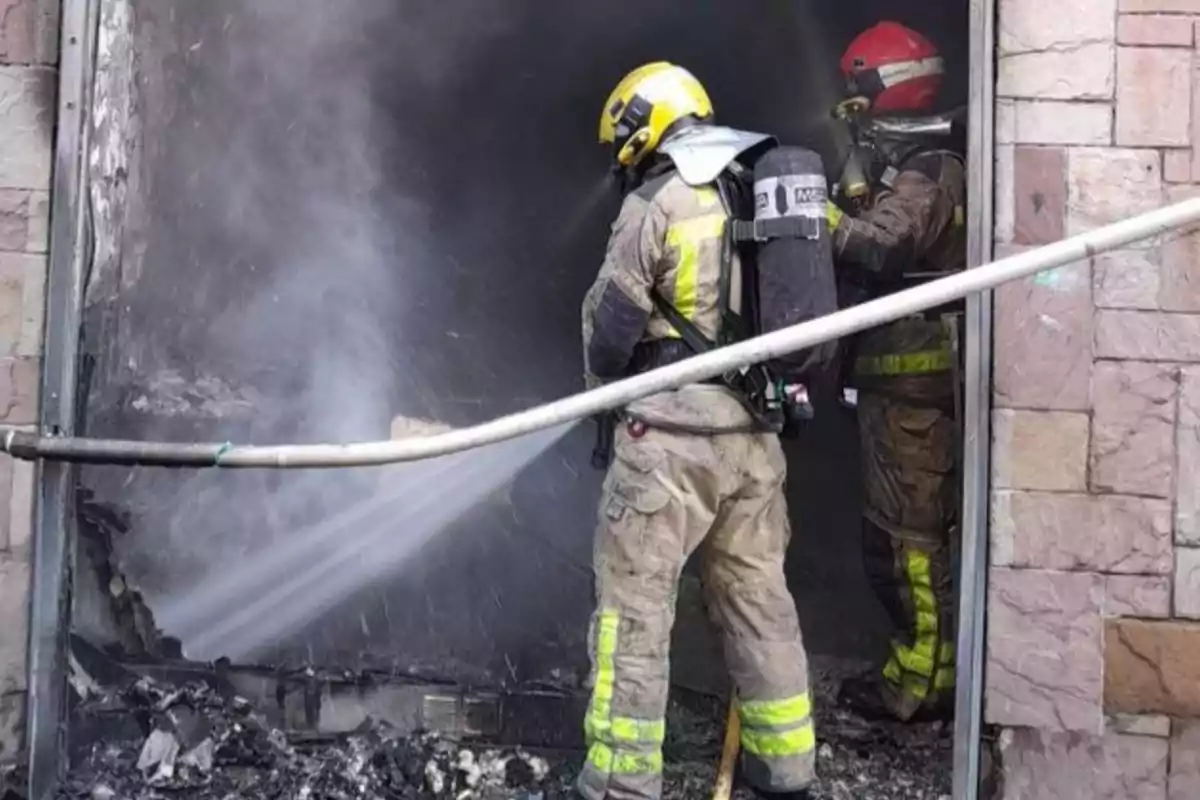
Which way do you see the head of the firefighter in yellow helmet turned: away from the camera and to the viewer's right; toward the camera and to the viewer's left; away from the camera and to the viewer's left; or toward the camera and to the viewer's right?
away from the camera and to the viewer's left

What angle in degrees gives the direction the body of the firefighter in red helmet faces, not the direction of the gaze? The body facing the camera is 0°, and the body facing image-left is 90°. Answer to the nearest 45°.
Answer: approximately 90°

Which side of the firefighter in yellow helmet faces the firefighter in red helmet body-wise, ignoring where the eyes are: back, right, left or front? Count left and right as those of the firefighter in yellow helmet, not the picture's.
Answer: right

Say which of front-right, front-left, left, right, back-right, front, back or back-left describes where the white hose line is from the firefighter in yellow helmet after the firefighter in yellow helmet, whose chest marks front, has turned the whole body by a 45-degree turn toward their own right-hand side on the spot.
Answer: back

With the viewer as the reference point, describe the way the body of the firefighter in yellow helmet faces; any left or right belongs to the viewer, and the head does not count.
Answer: facing away from the viewer and to the left of the viewer

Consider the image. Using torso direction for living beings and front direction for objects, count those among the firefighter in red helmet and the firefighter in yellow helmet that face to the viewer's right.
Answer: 0

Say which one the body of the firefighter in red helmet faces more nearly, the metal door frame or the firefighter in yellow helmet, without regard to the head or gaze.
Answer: the firefighter in yellow helmet

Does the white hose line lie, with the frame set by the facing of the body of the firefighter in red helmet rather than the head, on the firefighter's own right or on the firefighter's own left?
on the firefighter's own left
